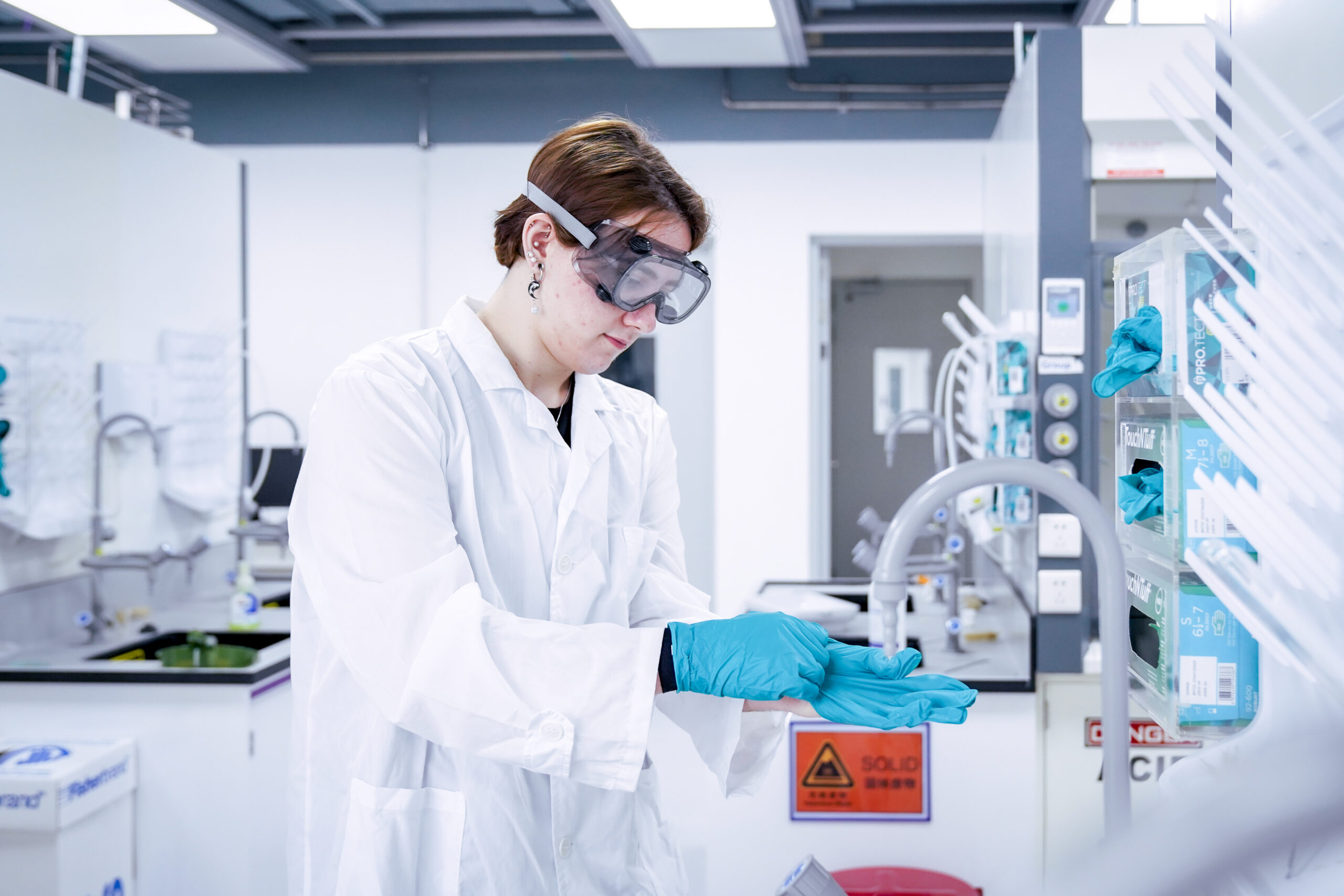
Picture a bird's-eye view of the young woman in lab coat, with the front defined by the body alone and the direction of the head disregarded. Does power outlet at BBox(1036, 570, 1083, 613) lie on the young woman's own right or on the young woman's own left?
on the young woman's own left

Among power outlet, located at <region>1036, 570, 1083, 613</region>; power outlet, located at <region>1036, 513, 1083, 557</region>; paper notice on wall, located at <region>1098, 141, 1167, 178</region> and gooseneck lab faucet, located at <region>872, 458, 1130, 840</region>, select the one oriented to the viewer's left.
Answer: the gooseneck lab faucet

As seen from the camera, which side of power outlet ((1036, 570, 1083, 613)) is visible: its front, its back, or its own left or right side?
front

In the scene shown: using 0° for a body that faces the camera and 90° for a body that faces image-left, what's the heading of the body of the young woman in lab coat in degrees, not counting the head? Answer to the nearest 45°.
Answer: approximately 315°

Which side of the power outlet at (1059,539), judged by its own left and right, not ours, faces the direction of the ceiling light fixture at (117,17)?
right

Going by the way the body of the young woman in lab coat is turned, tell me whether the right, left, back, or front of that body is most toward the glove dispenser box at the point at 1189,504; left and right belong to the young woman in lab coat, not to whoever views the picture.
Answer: front

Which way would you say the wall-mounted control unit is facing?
toward the camera

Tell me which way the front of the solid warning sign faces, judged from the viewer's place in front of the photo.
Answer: facing the viewer

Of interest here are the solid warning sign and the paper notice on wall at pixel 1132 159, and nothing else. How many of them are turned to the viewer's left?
0

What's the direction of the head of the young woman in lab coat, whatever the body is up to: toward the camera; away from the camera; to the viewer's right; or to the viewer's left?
to the viewer's right

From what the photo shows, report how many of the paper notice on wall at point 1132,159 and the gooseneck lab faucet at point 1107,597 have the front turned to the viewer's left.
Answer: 1
